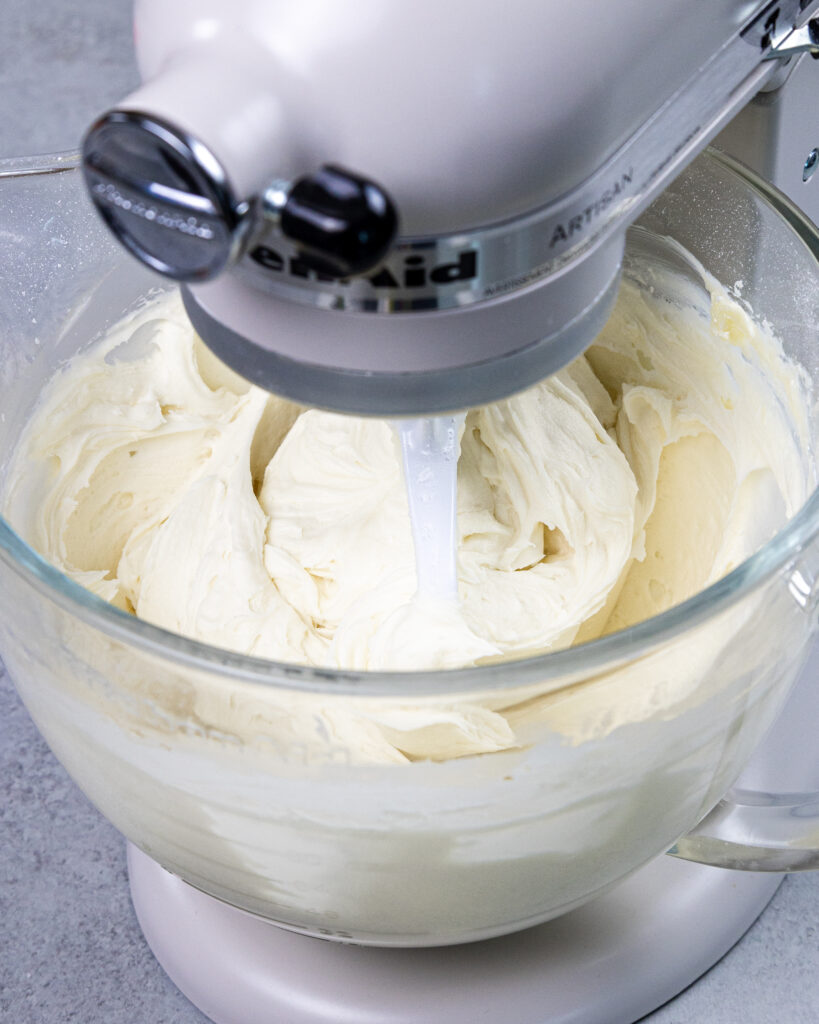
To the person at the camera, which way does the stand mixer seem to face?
facing the viewer and to the left of the viewer
